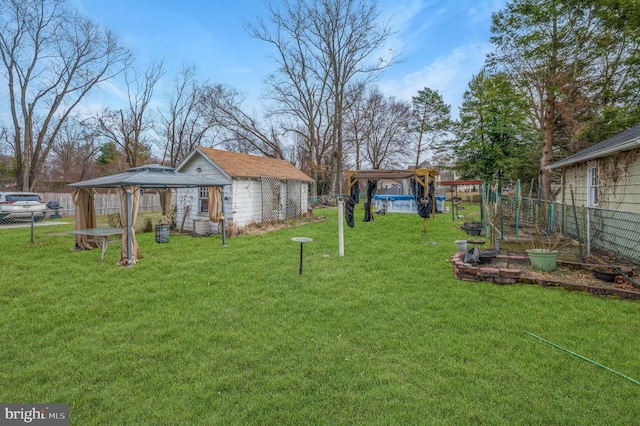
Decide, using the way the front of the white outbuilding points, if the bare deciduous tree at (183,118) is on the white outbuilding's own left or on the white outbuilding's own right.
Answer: on the white outbuilding's own right

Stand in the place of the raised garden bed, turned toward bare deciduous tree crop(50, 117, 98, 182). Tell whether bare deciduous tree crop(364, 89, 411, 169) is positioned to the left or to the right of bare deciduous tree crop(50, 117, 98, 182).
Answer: right

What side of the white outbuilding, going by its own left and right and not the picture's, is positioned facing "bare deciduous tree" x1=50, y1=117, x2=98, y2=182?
right

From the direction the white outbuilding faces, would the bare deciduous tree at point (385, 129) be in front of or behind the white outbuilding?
behind

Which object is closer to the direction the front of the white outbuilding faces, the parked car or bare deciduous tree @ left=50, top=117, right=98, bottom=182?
the parked car

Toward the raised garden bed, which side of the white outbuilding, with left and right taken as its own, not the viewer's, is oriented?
left

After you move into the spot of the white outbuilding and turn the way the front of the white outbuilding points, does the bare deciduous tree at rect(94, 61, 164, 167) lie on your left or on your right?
on your right

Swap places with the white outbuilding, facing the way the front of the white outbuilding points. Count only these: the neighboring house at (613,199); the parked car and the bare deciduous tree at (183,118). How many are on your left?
1
